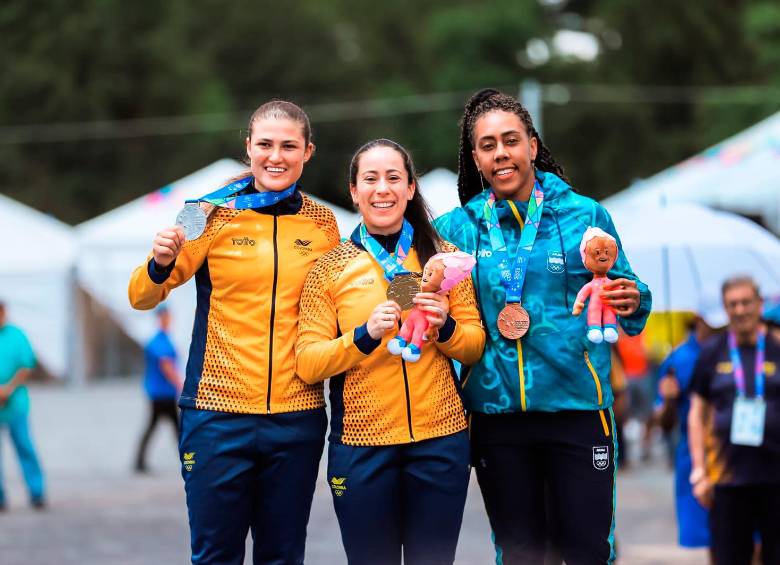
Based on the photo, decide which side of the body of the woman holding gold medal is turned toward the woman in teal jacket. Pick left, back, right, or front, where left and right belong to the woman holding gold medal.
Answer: left

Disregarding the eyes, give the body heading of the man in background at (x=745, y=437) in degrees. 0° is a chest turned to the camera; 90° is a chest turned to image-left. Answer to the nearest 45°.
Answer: approximately 0°

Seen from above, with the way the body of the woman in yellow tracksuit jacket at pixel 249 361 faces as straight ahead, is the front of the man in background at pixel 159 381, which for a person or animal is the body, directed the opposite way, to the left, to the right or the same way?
to the left

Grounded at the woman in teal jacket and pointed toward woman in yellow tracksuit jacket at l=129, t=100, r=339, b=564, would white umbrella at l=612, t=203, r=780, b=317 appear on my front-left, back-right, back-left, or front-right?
back-right

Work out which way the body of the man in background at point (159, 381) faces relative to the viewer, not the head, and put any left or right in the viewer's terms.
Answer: facing to the right of the viewer
